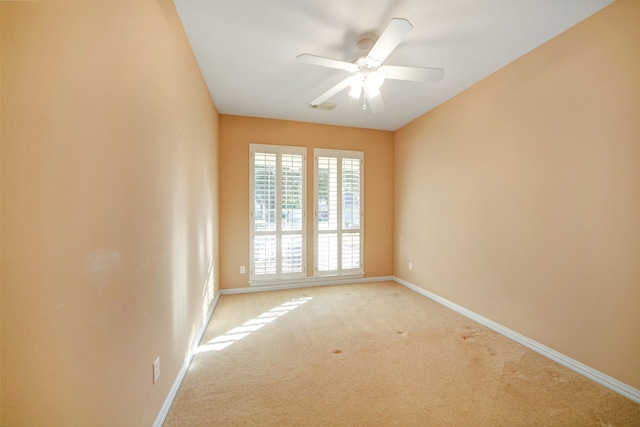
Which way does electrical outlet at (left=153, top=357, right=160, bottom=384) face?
to the viewer's right

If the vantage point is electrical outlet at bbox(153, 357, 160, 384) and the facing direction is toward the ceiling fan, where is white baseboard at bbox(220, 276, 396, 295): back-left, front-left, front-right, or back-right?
front-left

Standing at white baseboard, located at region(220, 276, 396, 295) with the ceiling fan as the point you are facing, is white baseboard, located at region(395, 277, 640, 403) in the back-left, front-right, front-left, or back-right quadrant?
front-left

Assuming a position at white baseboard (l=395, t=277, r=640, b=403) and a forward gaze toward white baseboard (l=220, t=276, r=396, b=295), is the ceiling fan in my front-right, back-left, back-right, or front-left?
front-left

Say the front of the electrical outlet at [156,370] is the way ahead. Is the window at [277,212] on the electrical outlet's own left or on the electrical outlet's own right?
on the electrical outlet's own left

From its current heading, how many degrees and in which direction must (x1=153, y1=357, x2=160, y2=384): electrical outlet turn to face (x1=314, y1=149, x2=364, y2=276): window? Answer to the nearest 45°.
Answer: approximately 45° to its left
